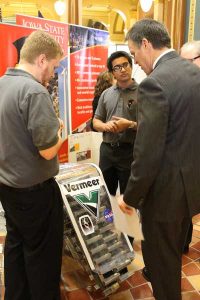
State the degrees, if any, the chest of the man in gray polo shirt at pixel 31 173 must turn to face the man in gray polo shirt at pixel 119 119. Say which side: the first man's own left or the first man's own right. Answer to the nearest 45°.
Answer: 0° — they already face them

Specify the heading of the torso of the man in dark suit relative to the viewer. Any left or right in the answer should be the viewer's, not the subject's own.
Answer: facing away from the viewer and to the left of the viewer

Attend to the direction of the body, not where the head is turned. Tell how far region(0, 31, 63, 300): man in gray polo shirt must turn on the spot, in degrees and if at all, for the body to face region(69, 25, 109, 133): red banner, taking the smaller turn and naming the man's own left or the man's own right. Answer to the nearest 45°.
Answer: approximately 45° to the man's own left

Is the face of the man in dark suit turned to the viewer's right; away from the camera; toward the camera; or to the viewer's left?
to the viewer's left

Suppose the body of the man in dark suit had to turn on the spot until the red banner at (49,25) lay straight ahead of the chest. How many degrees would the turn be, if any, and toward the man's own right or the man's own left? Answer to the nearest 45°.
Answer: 0° — they already face it

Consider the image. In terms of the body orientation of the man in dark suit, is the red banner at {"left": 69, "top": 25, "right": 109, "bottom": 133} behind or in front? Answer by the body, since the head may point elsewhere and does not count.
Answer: in front

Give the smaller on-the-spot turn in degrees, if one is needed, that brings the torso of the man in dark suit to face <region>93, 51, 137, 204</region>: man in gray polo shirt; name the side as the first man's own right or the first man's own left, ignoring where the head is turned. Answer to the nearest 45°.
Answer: approximately 45° to the first man's own right

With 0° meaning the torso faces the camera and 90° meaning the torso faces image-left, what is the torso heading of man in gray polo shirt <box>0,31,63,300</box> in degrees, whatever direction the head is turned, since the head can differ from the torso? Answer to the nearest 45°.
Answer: approximately 225°

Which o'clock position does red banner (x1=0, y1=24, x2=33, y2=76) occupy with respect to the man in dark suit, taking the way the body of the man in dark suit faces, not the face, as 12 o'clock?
The red banner is roughly at 12 o'clock from the man in dark suit.

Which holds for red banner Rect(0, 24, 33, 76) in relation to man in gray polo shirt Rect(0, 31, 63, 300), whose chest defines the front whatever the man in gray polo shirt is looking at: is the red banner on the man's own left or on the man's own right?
on the man's own left

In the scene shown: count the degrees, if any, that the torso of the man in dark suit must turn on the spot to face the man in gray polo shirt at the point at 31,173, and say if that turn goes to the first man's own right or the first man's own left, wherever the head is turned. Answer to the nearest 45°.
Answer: approximately 45° to the first man's own left
